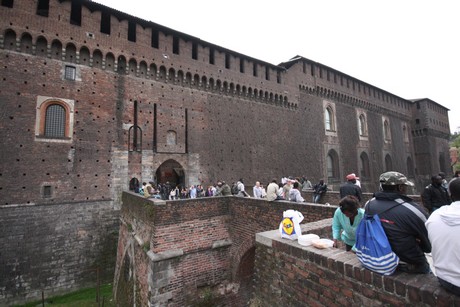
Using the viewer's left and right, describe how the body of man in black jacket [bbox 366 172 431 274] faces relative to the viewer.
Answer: facing away from the viewer and to the right of the viewer

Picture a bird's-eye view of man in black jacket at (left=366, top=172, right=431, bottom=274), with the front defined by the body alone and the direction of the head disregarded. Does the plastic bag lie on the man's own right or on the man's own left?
on the man's own left

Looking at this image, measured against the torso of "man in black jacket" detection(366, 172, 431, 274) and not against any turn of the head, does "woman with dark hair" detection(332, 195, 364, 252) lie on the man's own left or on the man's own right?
on the man's own left
